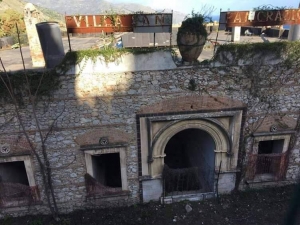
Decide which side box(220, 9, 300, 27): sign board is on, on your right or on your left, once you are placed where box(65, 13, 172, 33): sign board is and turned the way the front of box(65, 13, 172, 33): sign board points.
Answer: on your left

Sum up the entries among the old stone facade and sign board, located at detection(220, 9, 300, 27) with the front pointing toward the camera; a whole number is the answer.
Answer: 2

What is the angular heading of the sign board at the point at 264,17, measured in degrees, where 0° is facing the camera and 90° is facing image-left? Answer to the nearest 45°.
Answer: approximately 0°

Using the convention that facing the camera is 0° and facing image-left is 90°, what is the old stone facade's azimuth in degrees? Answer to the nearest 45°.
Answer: approximately 0°

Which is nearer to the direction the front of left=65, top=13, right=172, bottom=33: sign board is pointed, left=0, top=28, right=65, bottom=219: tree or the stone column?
the tree

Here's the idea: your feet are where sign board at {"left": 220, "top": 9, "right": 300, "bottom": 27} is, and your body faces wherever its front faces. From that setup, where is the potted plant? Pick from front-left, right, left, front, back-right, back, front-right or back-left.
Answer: front-right

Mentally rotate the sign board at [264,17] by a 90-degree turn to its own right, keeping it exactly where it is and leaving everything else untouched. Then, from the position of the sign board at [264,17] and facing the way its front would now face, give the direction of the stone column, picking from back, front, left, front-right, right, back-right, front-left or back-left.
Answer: front

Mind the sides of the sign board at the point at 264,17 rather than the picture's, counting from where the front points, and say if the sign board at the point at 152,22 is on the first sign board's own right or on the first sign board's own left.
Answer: on the first sign board's own right

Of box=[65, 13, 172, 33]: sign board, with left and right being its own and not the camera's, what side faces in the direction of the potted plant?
left
